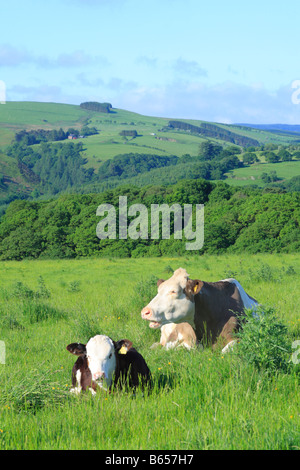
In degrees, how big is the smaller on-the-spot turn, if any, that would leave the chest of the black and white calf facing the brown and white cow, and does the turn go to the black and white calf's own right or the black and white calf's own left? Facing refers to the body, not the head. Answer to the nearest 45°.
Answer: approximately 180°

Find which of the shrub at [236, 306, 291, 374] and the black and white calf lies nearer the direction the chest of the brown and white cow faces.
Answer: the black and white calf

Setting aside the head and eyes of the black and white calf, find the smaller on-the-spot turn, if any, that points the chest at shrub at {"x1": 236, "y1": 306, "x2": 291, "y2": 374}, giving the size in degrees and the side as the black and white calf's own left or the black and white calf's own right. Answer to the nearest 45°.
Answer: approximately 135° to the black and white calf's own left

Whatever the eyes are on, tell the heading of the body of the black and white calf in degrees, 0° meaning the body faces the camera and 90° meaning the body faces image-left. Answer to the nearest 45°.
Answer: approximately 45°

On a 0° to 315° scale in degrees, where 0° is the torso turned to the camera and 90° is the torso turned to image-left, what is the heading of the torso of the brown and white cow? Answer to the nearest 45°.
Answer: approximately 45°
